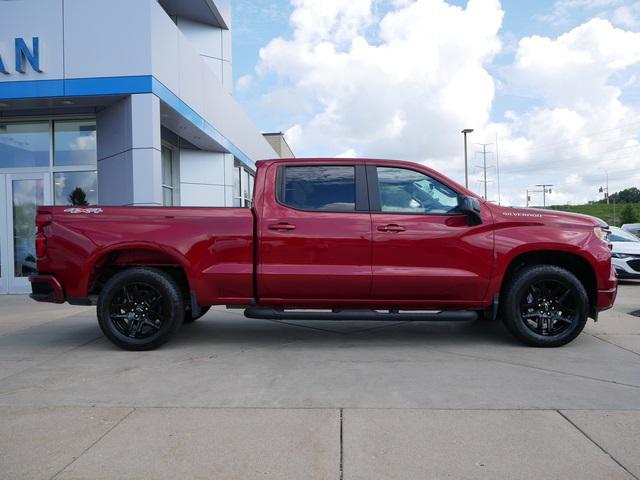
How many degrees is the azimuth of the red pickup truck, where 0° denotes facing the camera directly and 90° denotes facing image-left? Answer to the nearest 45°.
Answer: approximately 270°

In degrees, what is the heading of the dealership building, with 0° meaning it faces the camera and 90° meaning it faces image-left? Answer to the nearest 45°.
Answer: approximately 0°

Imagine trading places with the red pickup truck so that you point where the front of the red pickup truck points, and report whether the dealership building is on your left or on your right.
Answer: on your left

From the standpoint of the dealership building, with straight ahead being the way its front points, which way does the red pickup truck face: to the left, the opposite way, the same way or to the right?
to the left

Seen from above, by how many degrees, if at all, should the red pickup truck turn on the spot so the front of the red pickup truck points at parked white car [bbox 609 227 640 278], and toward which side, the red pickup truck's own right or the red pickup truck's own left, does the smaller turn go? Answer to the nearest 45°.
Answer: approximately 45° to the red pickup truck's own left

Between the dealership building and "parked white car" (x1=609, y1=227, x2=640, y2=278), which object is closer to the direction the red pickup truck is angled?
the parked white car

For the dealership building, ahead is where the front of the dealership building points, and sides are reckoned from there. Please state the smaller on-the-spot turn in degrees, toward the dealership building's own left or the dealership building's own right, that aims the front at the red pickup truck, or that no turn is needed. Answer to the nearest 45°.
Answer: approximately 45° to the dealership building's own left

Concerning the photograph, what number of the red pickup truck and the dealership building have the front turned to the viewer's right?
1

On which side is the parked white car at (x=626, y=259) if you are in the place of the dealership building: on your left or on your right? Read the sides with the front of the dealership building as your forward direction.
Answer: on your left
